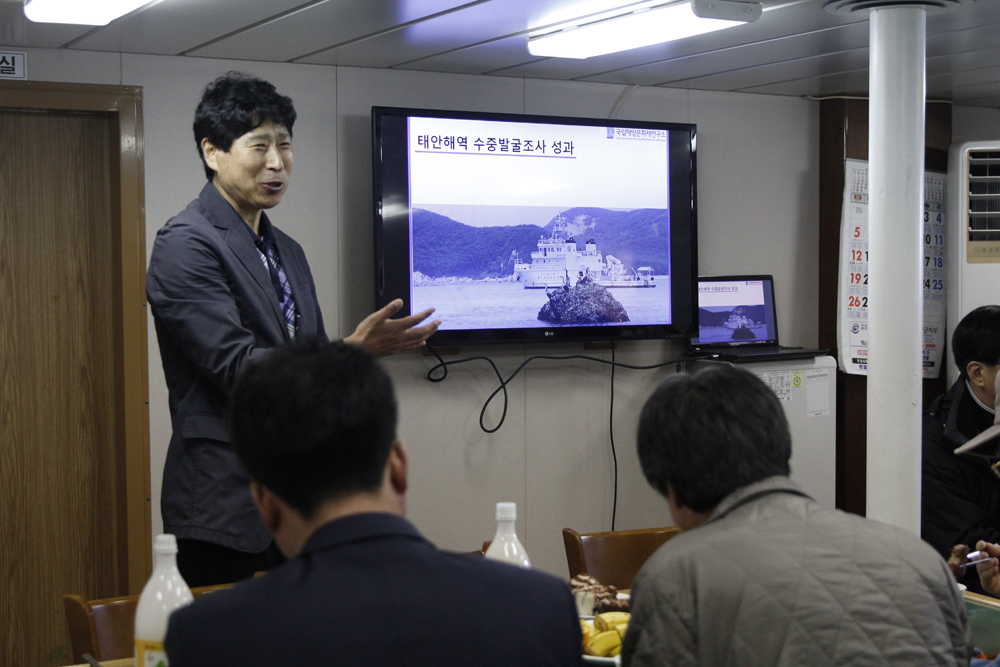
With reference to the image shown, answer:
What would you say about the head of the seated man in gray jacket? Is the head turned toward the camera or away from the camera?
away from the camera

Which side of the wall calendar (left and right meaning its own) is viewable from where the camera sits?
front

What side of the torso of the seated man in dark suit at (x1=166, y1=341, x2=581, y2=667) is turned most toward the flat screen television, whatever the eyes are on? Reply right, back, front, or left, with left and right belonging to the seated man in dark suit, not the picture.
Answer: front

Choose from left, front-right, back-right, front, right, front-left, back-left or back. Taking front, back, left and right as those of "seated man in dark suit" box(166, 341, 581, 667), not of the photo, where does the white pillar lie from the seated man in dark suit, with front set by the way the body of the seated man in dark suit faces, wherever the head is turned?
front-right

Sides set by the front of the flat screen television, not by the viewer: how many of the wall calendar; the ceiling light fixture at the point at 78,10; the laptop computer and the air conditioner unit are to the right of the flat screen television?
1

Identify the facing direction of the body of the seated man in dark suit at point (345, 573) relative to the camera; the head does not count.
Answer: away from the camera

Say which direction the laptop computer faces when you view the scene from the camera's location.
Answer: facing the viewer and to the right of the viewer

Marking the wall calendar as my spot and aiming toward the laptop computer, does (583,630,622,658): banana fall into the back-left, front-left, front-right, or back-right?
front-left

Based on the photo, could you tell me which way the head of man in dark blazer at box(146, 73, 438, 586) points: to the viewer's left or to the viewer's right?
to the viewer's right

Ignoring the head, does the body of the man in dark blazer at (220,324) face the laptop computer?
no

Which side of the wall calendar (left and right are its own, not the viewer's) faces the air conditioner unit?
left
